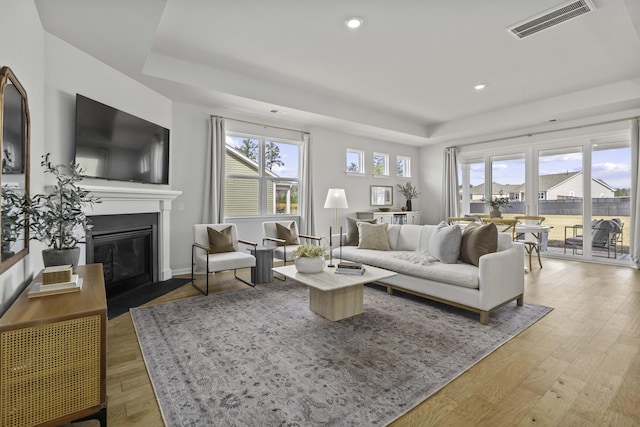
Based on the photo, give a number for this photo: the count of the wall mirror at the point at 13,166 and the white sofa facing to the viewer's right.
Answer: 1

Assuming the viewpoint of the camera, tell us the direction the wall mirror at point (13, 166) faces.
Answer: facing to the right of the viewer

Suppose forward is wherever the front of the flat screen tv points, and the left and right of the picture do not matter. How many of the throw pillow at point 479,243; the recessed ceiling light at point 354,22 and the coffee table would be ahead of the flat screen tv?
3

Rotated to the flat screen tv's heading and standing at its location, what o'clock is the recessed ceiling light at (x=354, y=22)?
The recessed ceiling light is roughly at 12 o'clock from the flat screen tv.

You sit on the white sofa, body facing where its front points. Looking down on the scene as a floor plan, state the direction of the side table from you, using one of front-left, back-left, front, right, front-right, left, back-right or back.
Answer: front-right

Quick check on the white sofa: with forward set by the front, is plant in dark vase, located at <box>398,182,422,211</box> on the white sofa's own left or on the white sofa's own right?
on the white sofa's own right

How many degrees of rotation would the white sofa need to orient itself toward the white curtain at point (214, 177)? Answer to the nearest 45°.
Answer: approximately 45° to its right

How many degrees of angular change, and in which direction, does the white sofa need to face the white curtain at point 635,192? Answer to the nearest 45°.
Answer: approximately 180°

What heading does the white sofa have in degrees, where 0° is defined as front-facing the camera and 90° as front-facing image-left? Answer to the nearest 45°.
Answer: approximately 45°

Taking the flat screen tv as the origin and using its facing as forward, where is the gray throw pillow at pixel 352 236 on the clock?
The gray throw pillow is roughly at 11 o'clock from the flat screen tv.
